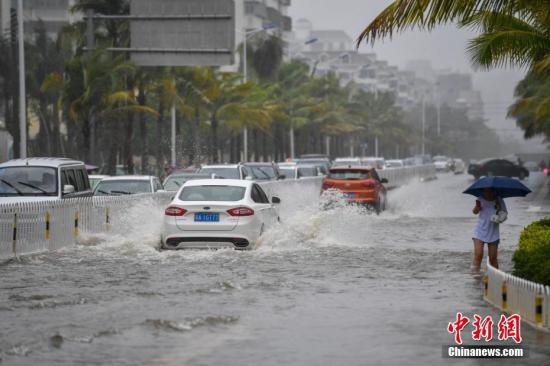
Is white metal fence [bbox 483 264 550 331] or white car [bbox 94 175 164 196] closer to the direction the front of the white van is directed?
the white metal fence

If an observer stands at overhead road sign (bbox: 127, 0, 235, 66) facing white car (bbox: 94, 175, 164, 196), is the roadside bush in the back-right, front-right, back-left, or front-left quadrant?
front-left

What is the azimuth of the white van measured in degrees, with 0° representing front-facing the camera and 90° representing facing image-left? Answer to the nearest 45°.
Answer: approximately 45°

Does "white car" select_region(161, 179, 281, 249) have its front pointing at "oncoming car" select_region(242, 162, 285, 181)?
yes

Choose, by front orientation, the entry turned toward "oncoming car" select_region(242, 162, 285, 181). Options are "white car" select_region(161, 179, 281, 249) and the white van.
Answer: the white car

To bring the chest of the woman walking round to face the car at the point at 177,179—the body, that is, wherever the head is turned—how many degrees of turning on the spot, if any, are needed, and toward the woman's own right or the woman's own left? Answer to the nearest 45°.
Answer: approximately 135° to the woman's own right

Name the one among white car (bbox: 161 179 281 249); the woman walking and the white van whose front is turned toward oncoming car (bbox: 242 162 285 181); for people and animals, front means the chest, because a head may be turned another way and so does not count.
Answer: the white car

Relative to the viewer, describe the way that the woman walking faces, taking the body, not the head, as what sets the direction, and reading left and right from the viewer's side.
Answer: facing the viewer

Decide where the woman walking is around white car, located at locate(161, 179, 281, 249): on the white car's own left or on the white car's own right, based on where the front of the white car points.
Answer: on the white car's own right

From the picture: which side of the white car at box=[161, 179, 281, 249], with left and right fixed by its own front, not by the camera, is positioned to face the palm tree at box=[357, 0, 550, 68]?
right

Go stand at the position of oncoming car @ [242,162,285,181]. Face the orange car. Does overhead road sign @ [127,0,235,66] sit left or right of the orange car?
right

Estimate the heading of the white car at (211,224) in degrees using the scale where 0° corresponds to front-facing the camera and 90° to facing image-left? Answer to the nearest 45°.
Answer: approximately 180°

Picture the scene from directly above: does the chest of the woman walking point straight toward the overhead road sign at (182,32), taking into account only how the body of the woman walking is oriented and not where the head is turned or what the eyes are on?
no
